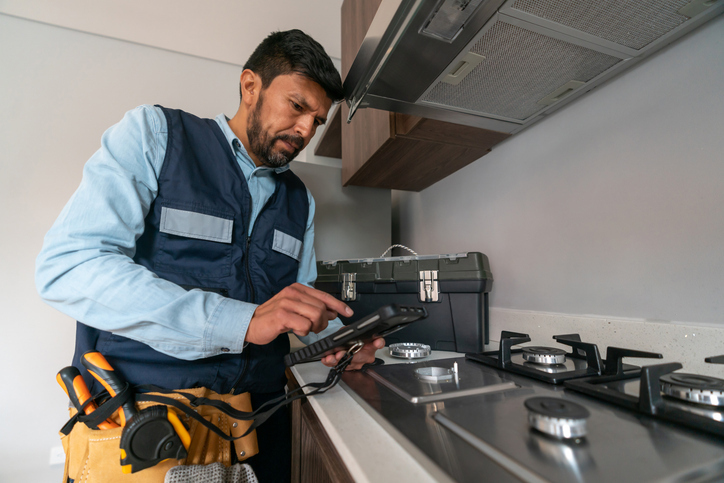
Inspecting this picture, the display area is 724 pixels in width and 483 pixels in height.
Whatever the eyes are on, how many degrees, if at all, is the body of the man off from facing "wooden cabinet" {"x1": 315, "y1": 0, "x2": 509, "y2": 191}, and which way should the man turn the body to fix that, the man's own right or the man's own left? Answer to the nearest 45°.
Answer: approximately 45° to the man's own left

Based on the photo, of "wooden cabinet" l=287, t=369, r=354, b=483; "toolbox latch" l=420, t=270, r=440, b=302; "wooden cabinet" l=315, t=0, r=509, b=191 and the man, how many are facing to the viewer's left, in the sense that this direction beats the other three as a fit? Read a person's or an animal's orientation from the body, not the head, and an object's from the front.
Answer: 2

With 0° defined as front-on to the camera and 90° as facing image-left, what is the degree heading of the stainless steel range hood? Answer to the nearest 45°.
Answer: approximately 45°

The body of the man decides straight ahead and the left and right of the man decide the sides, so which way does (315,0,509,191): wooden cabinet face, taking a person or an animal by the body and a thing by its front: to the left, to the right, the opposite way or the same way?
the opposite way

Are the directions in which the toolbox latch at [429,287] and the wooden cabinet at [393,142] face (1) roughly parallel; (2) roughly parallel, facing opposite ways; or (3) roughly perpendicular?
roughly perpendicular

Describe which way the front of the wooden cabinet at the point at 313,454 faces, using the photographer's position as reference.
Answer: facing to the left of the viewer

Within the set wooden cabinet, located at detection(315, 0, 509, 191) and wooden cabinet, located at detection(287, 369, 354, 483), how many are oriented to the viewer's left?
2

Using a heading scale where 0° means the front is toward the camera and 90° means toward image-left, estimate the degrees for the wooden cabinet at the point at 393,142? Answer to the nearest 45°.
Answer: approximately 90°

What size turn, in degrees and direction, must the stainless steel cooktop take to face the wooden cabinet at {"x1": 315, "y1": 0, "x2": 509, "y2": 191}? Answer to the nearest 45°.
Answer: approximately 90° to its right
